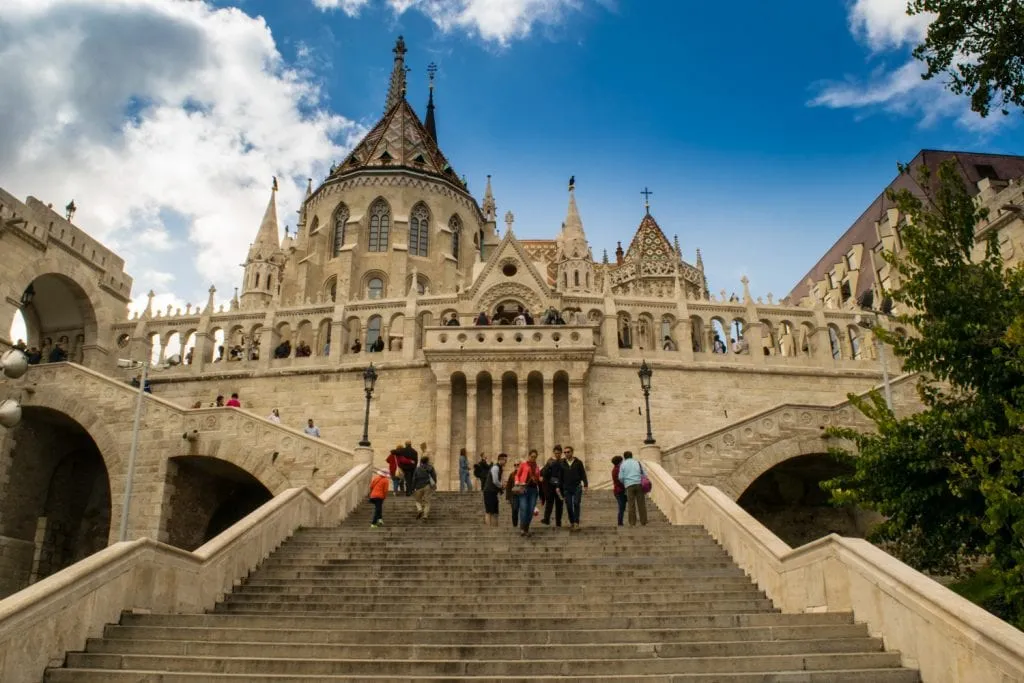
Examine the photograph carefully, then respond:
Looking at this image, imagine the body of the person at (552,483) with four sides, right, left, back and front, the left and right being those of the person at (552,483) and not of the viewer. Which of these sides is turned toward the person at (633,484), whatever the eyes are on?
left

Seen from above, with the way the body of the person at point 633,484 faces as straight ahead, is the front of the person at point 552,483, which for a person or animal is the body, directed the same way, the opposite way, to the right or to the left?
the opposite way

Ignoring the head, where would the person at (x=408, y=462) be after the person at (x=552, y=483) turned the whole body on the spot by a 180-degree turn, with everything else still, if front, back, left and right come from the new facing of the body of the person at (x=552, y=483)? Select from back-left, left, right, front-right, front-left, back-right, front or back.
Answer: front-left

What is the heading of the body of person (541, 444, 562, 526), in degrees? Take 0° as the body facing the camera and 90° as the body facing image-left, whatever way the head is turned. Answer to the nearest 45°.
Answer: approximately 0°

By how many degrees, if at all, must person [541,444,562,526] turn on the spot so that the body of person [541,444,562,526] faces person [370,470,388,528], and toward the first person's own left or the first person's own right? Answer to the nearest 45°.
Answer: approximately 90° to the first person's own right

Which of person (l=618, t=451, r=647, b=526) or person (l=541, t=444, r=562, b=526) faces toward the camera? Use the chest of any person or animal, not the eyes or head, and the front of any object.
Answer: person (l=541, t=444, r=562, b=526)

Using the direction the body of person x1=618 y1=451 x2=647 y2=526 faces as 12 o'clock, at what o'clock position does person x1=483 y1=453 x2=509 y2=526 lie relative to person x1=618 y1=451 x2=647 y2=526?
person x1=483 y1=453 x2=509 y2=526 is roughly at 9 o'clock from person x1=618 y1=451 x2=647 y2=526.

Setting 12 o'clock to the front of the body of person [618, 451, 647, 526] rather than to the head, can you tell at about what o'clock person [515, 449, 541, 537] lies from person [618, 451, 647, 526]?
person [515, 449, 541, 537] is roughly at 8 o'clock from person [618, 451, 647, 526].

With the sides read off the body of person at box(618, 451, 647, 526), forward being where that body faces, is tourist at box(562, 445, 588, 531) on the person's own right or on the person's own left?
on the person's own left

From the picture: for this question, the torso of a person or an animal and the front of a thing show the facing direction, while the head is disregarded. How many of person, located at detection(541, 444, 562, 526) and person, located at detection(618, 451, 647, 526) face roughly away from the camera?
1
